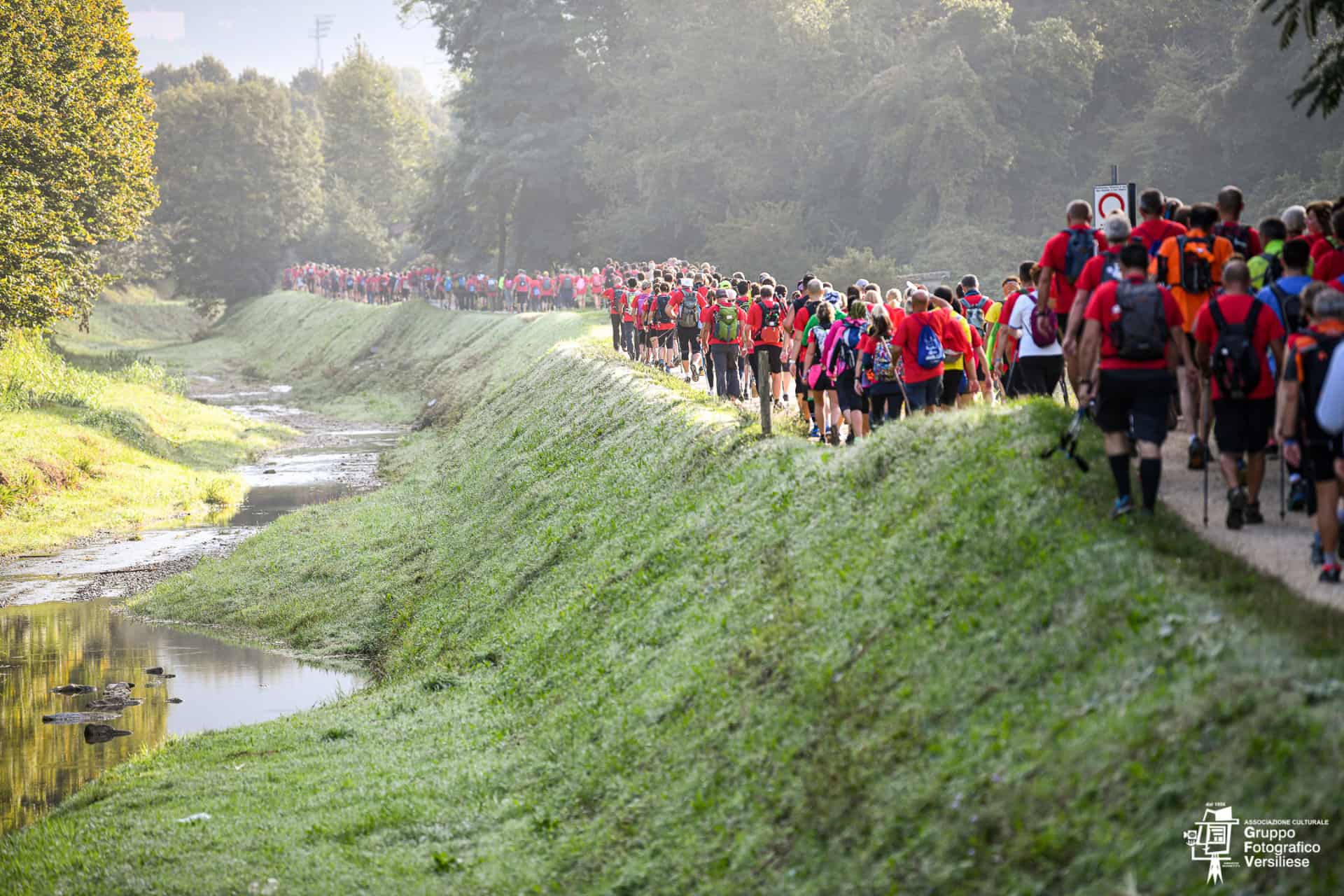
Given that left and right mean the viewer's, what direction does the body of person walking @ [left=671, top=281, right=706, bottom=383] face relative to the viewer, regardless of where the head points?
facing away from the viewer

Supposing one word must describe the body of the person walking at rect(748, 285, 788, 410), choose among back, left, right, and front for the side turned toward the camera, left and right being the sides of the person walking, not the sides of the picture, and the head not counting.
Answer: back

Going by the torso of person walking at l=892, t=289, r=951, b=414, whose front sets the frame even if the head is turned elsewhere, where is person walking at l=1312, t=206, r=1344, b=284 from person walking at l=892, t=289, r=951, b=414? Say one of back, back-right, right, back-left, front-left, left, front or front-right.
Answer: back-right

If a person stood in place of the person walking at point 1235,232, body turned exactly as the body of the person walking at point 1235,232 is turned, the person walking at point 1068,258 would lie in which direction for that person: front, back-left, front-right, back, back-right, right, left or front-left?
left

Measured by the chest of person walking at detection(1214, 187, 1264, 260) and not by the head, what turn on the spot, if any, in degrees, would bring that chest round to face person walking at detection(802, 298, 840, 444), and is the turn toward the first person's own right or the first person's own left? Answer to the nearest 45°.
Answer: approximately 45° to the first person's own left

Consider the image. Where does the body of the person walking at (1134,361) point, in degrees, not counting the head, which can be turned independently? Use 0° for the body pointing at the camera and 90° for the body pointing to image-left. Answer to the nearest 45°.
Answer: approximately 180°

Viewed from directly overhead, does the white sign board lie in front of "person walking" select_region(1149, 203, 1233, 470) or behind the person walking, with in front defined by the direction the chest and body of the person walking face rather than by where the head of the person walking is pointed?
in front

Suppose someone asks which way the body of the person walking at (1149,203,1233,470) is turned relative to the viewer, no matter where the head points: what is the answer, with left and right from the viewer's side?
facing away from the viewer

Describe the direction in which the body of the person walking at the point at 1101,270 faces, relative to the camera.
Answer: away from the camera

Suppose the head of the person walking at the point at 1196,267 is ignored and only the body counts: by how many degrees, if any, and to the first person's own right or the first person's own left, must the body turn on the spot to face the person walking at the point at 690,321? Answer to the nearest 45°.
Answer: approximately 45° to the first person's own left

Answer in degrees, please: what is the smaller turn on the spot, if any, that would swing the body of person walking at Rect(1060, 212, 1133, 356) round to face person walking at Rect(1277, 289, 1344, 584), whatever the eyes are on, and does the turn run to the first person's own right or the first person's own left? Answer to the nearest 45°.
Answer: approximately 135° to the first person's own right

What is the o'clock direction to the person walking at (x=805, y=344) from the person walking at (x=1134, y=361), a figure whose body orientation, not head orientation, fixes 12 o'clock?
the person walking at (x=805, y=344) is roughly at 11 o'clock from the person walking at (x=1134, y=361).

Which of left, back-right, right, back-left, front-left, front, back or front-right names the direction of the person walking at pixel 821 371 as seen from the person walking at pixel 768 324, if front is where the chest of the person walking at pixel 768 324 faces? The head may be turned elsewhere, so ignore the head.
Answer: back
